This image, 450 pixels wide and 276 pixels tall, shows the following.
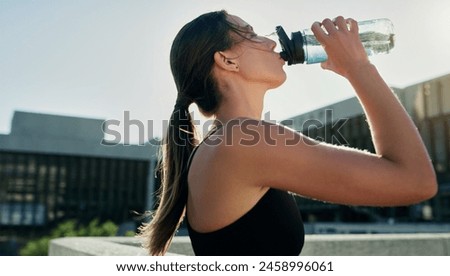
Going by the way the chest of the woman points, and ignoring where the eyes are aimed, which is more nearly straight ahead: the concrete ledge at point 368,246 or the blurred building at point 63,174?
the concrete ledge

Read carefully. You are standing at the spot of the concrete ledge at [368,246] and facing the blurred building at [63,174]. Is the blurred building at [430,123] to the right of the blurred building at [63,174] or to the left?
right

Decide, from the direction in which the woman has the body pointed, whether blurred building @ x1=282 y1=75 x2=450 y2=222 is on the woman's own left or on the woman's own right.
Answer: on the woman's own left

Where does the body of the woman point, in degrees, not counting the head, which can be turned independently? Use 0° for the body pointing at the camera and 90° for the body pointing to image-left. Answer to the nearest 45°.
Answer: approximately 270°

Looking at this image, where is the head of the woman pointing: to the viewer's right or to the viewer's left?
to the viewer's right
